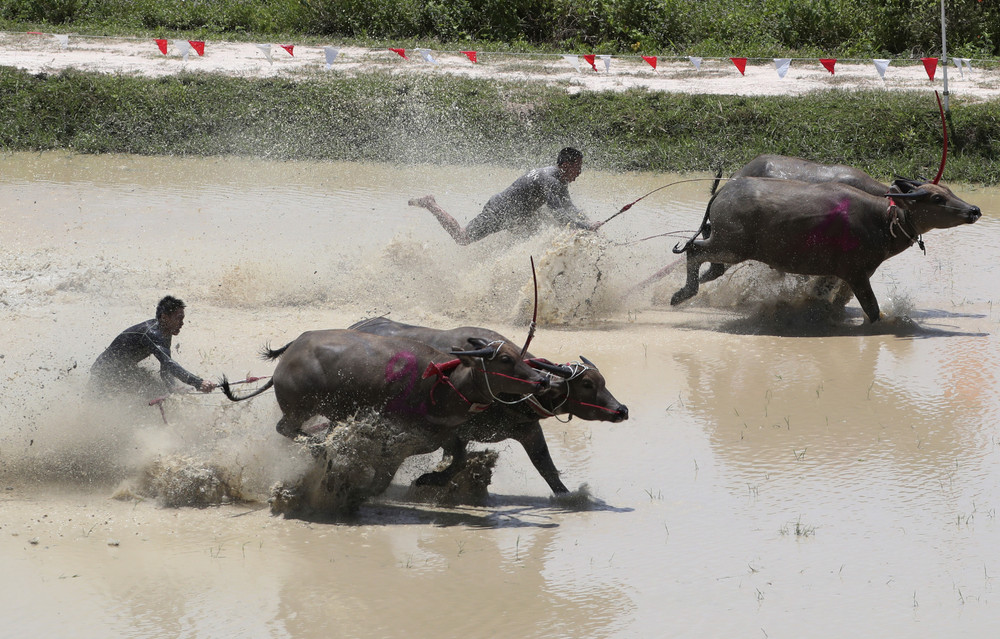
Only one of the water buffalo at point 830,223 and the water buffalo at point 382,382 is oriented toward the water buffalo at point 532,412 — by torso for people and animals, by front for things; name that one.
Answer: the water buffalo at point 382,382

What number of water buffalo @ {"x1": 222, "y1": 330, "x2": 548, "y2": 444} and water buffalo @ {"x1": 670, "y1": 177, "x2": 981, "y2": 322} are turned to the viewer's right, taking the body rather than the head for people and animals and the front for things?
2

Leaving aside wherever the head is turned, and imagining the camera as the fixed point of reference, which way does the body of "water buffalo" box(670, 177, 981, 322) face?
to the viewer's right

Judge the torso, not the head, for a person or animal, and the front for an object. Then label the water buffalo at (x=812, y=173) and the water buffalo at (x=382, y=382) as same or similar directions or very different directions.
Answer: same or similar directions

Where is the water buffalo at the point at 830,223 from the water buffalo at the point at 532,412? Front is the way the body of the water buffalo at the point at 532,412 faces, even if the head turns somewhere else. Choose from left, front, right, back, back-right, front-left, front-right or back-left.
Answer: front-left

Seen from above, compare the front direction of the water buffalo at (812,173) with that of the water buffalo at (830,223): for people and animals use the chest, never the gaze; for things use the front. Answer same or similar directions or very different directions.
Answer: same or similar directions

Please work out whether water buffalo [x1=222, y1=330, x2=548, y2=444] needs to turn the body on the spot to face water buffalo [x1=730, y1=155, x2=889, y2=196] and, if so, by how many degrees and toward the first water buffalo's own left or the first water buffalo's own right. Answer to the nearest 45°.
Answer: approximately 45° to the first water buffalo's own left

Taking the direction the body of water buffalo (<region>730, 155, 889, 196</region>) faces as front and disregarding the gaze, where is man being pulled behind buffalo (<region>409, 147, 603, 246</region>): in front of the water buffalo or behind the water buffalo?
behind

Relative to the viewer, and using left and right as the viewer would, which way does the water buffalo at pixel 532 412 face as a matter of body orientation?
facing to the right of the viewer

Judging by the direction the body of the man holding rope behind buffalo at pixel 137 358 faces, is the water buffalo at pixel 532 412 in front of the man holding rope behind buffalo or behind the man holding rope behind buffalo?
in front

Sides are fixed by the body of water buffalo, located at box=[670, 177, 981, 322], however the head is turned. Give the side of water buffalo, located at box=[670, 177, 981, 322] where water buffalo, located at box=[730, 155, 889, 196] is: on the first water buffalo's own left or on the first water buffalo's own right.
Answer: on the first water buffalo's own left

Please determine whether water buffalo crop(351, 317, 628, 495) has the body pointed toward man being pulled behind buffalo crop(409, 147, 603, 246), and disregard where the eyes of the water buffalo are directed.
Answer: no

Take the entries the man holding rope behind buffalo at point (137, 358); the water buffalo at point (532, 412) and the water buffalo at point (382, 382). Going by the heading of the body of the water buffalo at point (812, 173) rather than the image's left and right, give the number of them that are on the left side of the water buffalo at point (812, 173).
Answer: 0

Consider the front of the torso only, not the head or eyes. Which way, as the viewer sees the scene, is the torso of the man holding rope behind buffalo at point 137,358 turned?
to the viewer's right

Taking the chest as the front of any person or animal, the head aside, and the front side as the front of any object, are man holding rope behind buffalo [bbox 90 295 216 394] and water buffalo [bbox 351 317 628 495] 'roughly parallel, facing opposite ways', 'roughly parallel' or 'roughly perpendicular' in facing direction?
roughly parallel

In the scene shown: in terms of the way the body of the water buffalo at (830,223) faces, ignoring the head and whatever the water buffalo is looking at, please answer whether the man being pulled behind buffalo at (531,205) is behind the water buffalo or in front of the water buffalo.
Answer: behind

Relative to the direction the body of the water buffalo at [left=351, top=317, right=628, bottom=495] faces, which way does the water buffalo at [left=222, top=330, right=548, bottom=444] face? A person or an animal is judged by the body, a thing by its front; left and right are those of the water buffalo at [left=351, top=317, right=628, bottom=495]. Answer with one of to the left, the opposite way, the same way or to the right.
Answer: the same way

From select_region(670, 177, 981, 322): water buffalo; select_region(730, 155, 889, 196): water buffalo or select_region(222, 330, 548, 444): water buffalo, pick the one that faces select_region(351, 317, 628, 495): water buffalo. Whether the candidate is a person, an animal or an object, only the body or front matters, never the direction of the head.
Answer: select_region(222, 330, 548, 444): water buffalo

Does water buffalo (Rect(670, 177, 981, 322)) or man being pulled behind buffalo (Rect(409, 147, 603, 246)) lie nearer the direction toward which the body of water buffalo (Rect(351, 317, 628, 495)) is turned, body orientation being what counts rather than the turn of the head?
the water buffalo
